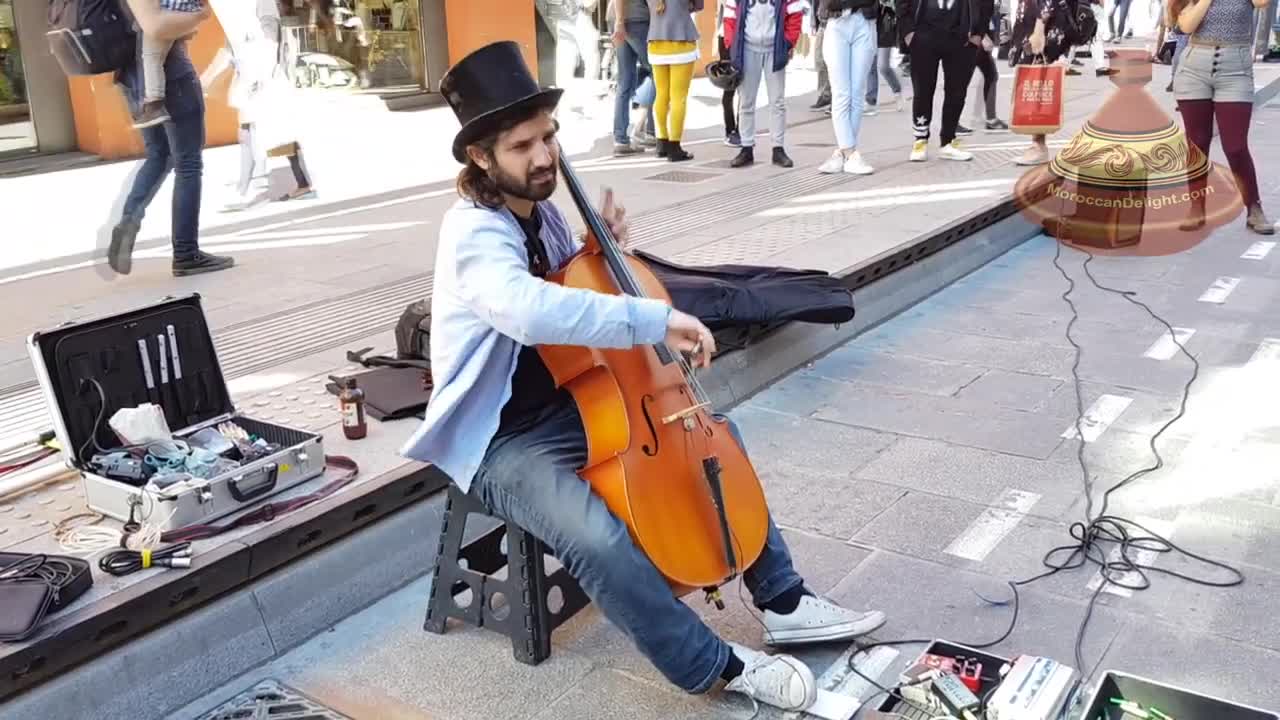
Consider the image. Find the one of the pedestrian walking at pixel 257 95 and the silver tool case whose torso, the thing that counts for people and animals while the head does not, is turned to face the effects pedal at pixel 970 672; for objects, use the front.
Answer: the silver tool case

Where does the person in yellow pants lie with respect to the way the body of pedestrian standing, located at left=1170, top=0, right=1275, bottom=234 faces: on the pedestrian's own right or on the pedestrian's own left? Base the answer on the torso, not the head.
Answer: on the pedestrian's own right

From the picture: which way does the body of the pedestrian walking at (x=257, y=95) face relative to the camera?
to the viewer's left

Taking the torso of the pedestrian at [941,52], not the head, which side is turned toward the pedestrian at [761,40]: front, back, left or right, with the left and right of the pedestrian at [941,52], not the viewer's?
right

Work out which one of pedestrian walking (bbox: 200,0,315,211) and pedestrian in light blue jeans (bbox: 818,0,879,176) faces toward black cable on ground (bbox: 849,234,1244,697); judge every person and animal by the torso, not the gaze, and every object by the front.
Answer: pedestrian in light blue jeans (bbox: 818,0,879,176)

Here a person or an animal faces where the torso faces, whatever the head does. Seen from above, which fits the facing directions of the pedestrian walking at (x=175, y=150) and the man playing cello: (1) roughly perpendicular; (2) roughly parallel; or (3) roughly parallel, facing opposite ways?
roughly perpendicular

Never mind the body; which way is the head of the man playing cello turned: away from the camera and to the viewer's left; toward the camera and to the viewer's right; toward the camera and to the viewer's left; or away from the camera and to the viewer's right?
toward the camera and to the viewer's right
